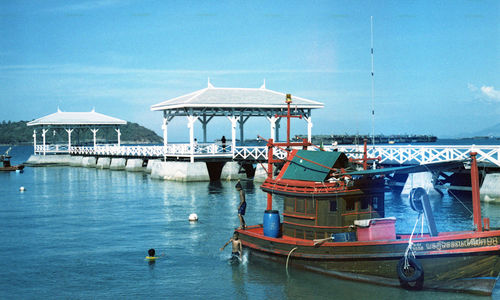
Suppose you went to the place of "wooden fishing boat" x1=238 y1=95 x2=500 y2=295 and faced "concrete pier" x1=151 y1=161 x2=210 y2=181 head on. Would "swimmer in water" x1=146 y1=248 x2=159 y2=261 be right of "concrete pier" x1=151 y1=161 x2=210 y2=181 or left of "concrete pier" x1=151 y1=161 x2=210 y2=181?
left

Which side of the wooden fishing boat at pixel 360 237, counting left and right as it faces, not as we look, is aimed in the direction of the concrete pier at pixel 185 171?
back

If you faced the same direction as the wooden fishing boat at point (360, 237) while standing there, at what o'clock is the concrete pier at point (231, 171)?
The concrete pier is roughly at 7 o'clock from the wooden fishing boat.

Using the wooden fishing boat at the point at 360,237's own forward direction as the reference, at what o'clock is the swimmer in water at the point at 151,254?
The swimmer in water is roughly at 5 o'clock from the wooden fishing boat.

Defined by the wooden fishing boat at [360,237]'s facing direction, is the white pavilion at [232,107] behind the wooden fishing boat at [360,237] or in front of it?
behind

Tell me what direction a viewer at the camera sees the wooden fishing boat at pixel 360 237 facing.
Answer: facing the viewer and to the right of the viewer
